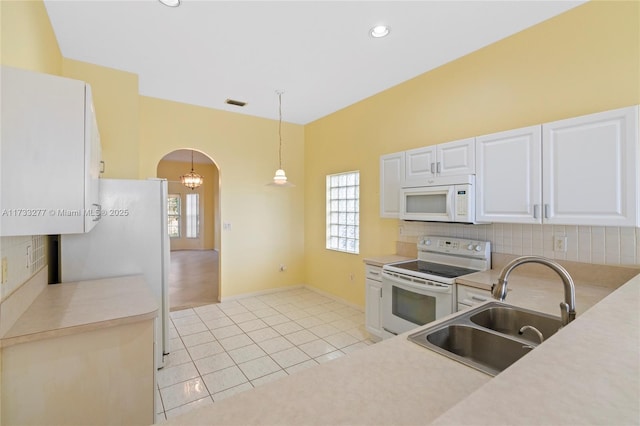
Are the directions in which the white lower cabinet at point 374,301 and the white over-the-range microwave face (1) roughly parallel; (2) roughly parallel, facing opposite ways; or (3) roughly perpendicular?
roughly parallel

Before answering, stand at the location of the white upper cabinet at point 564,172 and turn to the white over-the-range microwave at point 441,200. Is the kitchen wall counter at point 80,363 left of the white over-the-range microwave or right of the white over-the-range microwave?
left

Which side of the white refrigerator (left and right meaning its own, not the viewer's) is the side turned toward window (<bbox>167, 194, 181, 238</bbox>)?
left

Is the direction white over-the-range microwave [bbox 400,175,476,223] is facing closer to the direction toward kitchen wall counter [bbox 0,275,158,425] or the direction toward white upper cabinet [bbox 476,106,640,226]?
the kitchen wall counter

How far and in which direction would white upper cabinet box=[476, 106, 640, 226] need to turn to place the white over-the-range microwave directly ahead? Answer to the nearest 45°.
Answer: approximately 45° to its right

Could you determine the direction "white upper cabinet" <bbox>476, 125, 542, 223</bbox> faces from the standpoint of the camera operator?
facing the viewer and to the left of the viewer

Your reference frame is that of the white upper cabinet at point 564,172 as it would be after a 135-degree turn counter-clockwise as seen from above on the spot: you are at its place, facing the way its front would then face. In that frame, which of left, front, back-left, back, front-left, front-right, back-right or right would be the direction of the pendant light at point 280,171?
back

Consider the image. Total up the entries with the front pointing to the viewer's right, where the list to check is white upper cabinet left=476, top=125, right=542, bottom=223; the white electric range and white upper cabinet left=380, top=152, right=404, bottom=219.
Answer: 0

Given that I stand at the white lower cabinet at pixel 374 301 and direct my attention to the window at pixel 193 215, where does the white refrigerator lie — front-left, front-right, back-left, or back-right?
front-left

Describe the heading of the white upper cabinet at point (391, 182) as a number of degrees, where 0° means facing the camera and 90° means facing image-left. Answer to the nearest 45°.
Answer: approximately 45°

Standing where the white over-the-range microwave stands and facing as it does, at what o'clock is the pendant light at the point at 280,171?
The pendant light is roughly at 2 o'clock from the white over-the-range microwave.
